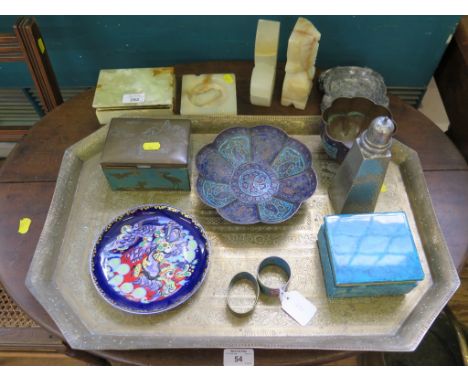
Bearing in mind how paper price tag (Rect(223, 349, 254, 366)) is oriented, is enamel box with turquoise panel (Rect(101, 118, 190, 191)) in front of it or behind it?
behind

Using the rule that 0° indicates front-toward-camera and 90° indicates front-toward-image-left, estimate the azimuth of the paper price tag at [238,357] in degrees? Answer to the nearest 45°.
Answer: approximately 0°

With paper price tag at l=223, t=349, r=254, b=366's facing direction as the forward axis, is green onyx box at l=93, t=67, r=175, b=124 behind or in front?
behind

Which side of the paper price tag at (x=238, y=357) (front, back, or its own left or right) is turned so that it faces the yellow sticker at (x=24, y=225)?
right

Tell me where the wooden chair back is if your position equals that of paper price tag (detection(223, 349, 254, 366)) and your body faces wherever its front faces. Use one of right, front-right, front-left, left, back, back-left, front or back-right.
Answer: back-right
